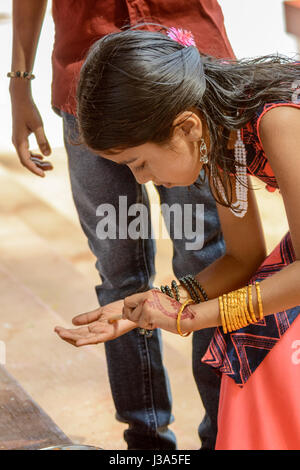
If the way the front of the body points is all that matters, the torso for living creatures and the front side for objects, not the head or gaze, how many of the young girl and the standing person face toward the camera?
1

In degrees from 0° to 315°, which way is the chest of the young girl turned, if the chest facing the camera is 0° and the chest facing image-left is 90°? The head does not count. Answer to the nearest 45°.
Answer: approximately 90°

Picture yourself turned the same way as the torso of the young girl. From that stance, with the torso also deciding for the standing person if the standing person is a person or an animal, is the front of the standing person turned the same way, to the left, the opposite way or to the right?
to the left

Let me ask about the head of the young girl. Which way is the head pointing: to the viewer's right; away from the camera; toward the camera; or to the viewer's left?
to the viewer's left
